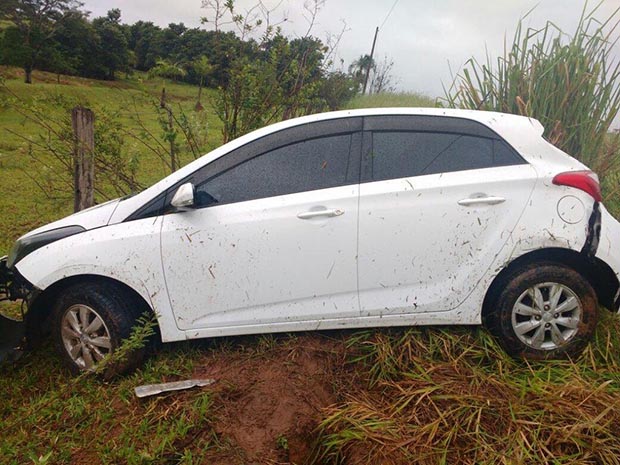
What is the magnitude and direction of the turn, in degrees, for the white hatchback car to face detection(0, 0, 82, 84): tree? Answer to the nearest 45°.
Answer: approximately 45° to its right

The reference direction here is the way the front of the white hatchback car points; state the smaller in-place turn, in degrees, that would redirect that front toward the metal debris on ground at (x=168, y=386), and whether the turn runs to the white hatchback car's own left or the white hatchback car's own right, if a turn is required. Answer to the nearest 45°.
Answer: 0° — it already faces it

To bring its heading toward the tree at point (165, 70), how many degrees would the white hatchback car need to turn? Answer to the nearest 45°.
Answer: approximately 45° to its right

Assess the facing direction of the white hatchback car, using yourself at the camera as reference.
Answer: facing to the left of the viewer

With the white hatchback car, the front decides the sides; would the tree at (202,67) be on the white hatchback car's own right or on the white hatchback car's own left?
on the white hatchback car's own right
